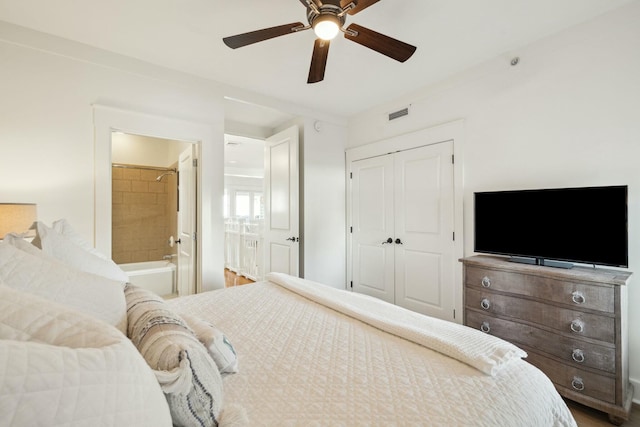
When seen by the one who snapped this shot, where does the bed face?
facing away from the viewer and to the right of the viewer

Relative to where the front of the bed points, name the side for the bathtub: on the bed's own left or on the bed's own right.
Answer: on the bed's own left

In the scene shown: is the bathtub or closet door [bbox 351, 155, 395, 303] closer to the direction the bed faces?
the closet door

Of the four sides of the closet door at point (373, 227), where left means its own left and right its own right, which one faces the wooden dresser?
left

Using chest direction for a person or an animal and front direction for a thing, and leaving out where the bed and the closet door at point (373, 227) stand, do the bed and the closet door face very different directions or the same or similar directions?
very different directions
